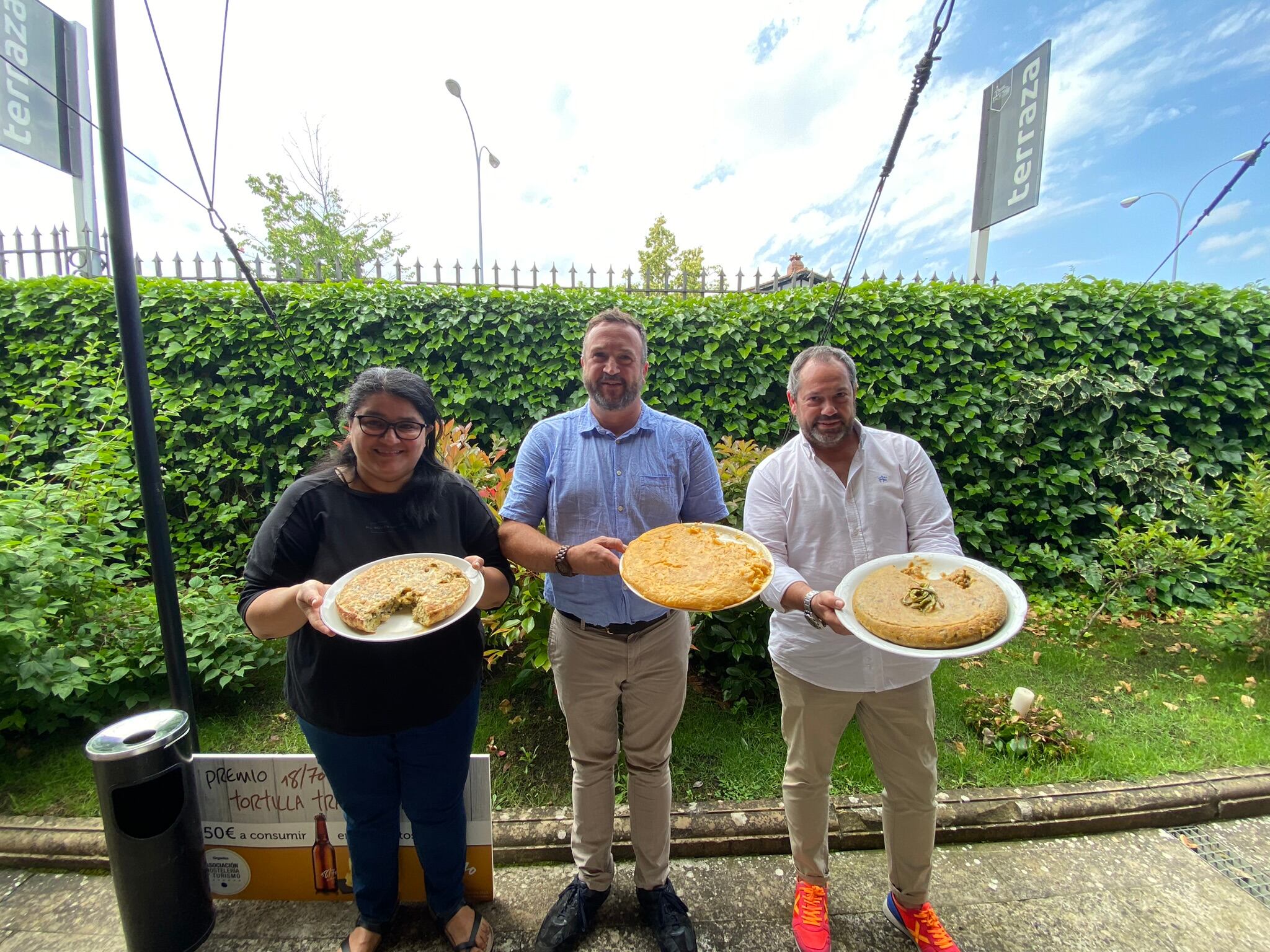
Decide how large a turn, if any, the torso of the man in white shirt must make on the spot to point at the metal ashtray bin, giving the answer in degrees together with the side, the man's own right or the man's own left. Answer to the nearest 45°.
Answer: approximately 45° to the man's own right

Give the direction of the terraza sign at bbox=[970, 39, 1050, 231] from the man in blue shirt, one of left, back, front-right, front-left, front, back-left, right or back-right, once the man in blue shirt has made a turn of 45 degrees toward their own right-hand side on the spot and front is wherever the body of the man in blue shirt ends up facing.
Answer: back

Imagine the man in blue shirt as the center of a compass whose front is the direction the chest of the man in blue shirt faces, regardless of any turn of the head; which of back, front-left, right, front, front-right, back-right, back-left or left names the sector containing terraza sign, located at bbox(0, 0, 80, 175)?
back-right

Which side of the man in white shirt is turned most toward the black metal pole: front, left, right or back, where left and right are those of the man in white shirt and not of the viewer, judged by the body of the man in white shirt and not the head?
right

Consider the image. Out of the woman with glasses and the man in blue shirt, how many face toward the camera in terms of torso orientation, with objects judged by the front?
2

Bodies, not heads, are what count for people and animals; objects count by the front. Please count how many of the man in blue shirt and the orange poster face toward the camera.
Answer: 2

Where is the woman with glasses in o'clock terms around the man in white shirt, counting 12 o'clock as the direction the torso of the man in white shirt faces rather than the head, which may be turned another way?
The woman with glasses is roughly at 2 o'clock from the man in white shirt.

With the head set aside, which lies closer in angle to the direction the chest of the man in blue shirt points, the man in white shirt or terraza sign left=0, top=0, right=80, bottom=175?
the man in white shirt

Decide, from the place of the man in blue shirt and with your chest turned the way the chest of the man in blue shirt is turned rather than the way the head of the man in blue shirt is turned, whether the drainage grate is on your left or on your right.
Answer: on your left
